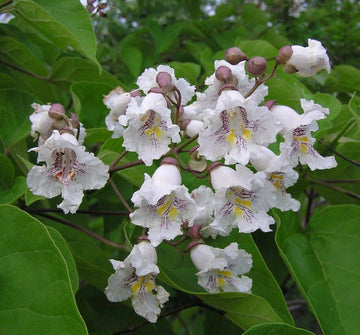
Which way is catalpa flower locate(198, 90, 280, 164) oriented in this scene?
toward the camera

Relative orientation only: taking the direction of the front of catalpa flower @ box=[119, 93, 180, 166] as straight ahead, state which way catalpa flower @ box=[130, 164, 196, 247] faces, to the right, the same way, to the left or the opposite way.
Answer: the same way

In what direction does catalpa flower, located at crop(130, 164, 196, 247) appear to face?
toward the camera

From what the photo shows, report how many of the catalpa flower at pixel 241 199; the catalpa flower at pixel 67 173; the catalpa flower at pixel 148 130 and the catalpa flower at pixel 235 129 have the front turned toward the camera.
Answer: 4

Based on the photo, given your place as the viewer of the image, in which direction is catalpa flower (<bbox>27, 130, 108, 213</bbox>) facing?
facing the viewer

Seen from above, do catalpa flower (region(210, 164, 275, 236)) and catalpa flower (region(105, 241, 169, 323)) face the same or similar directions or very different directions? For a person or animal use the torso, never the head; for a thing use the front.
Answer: same or similar directions

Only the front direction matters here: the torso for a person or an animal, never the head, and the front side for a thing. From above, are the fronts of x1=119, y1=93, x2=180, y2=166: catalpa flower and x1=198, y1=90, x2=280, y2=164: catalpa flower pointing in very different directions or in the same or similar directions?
same or similar directions

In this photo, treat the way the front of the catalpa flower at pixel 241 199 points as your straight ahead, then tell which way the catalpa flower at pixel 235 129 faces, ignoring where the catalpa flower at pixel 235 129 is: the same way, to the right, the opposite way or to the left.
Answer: the same way

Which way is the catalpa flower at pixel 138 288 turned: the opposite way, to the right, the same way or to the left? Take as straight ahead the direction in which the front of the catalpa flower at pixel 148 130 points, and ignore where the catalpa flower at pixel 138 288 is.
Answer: the same way

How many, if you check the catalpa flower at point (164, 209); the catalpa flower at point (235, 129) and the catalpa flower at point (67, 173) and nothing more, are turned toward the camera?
3
